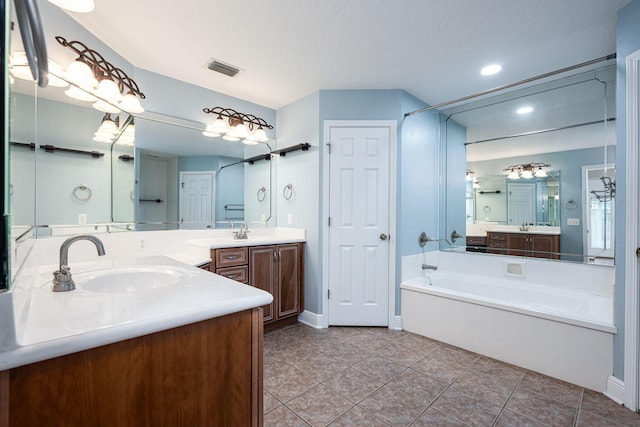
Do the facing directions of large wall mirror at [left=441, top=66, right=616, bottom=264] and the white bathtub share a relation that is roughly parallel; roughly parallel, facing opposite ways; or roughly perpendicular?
roughly parallel

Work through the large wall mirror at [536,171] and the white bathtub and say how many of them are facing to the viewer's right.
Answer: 0

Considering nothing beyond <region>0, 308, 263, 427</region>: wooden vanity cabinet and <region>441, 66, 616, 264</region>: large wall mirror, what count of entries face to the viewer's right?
1

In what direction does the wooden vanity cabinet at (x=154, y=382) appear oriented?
to the viewer's right

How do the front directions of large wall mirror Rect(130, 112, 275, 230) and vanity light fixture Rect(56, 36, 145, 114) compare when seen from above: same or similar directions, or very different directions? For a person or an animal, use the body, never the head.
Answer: same or similar directions

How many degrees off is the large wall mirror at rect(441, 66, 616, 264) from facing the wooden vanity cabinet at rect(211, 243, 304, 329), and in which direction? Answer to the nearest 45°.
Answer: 0° — it already faces it

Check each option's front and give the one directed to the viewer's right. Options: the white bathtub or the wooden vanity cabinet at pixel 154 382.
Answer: the wooden vanity cabinet

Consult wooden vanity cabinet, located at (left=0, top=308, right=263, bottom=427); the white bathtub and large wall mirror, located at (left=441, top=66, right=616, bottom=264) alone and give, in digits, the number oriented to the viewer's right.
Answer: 1

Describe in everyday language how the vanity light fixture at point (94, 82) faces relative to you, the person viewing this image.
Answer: facing the viewer and to the right of the viewer

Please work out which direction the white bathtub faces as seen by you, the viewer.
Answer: facing the viewer and to the left of the viewer

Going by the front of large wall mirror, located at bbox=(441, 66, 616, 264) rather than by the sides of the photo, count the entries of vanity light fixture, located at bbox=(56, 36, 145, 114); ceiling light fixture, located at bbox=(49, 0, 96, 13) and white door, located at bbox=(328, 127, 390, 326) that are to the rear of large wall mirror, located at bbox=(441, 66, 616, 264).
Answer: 0

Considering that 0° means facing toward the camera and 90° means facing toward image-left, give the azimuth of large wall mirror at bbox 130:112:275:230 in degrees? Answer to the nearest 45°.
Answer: approximately 315°

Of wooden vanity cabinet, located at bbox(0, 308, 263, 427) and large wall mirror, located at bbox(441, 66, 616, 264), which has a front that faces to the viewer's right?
the wooden vanity cabinet
